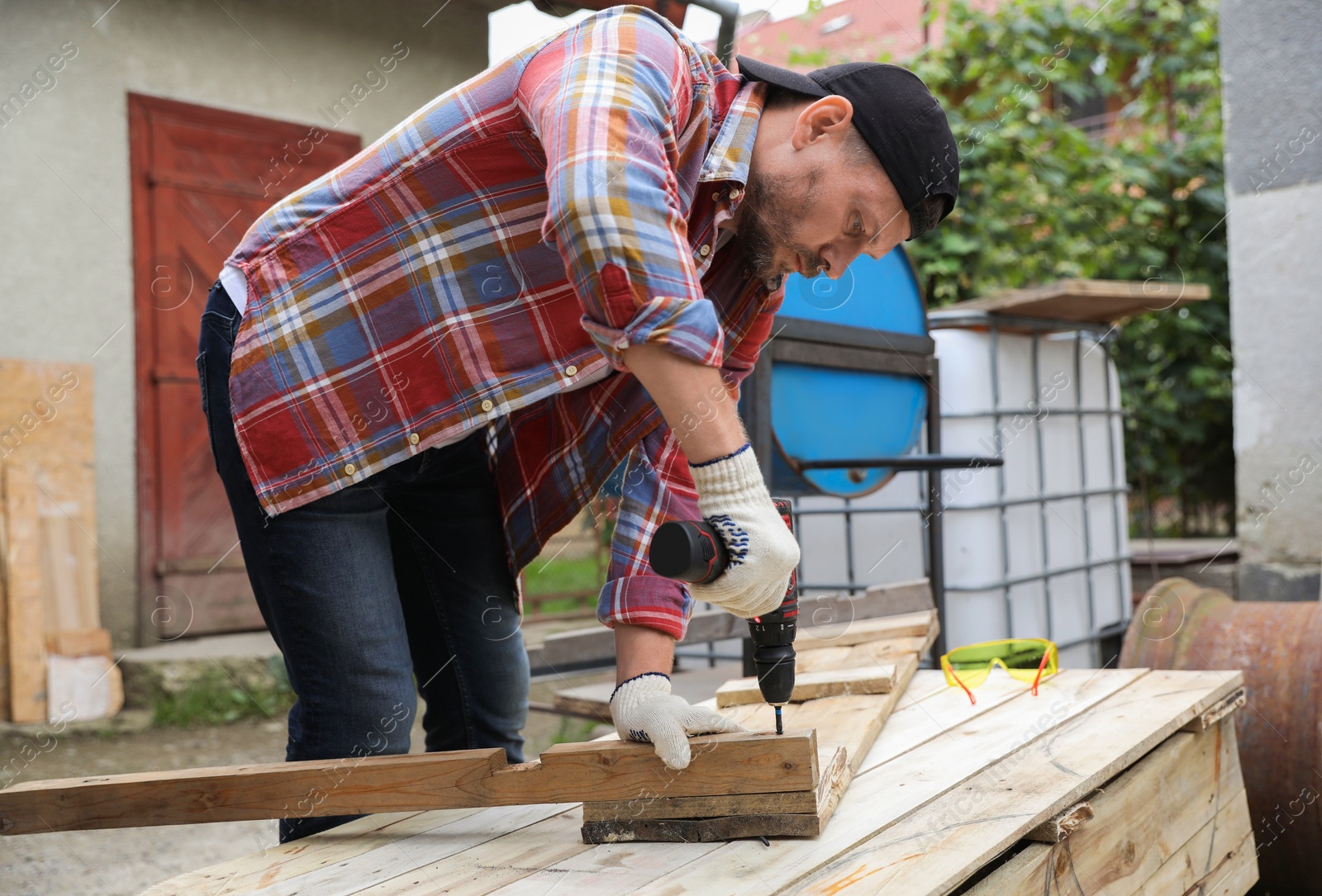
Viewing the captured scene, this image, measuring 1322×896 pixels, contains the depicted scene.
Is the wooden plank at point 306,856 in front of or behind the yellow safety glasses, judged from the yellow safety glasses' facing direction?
behind

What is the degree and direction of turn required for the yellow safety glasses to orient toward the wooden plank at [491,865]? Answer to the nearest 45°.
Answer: approximately 180°

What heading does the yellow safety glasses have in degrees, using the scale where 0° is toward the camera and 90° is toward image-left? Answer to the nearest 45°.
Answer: approximately 180°

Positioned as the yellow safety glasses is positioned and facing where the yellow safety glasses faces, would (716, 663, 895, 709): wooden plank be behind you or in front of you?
behind

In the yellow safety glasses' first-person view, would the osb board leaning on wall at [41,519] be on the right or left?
on its left

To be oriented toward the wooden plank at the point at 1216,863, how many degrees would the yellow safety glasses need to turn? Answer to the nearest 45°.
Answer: approximately 135° to its right

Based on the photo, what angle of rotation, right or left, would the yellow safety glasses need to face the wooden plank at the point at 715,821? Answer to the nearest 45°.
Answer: approximately 180°

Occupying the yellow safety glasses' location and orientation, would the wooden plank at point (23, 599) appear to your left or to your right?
on your left

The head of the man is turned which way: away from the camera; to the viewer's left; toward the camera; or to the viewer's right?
to the viewer's right
